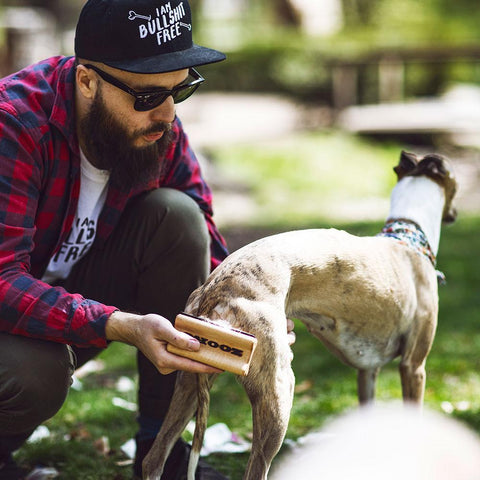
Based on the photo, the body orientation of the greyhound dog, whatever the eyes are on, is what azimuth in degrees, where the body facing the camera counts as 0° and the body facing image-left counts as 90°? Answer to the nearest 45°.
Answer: approximately 225°

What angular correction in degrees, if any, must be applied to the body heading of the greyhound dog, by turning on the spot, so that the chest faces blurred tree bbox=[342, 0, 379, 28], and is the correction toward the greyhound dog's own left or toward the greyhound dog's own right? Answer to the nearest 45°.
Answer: approximately 45° to the greyhound dog's own left

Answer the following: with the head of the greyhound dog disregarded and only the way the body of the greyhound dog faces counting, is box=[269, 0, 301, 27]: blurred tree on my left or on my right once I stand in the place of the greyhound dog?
on my left
